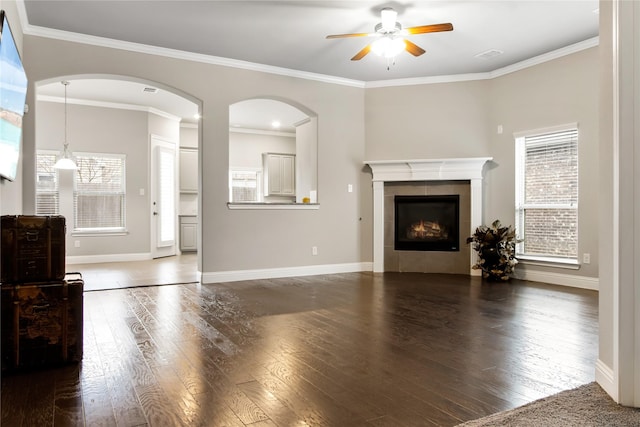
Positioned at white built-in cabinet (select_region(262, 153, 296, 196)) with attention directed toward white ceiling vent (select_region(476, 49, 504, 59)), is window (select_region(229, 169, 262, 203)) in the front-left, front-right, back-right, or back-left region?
back-right

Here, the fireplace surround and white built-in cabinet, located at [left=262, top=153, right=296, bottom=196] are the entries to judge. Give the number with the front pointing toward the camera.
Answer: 2

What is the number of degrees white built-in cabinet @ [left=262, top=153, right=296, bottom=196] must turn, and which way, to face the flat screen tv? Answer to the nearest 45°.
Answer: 0° — it already faces it

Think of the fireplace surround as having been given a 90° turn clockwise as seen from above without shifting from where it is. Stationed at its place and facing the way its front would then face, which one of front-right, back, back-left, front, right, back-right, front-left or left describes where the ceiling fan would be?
left

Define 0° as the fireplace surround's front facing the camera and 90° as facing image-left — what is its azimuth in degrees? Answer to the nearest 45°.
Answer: approximately 0°

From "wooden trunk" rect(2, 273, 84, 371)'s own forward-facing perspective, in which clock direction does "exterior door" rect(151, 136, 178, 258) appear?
The exterior door is roughly at 8 o'clock from the wooden trunk.

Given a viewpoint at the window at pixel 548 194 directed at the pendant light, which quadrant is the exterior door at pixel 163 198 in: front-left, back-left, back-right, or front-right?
front-right

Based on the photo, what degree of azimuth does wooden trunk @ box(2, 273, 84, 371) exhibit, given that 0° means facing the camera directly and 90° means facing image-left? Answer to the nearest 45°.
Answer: approximately 315°

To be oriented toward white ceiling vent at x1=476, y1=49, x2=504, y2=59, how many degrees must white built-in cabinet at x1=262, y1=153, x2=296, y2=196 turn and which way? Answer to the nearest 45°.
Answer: approximately 45° to its left

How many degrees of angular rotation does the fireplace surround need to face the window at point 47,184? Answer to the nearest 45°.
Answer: approximately 90° to its right

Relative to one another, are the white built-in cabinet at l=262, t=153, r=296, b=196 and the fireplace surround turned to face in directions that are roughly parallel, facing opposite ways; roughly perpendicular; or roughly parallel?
roughly parallel

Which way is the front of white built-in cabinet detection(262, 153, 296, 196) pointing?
toward the camera

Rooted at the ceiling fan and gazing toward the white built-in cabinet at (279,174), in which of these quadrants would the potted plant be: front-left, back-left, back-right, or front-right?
front-right

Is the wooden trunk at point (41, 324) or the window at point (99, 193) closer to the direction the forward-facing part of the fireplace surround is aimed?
the wooden trunk
